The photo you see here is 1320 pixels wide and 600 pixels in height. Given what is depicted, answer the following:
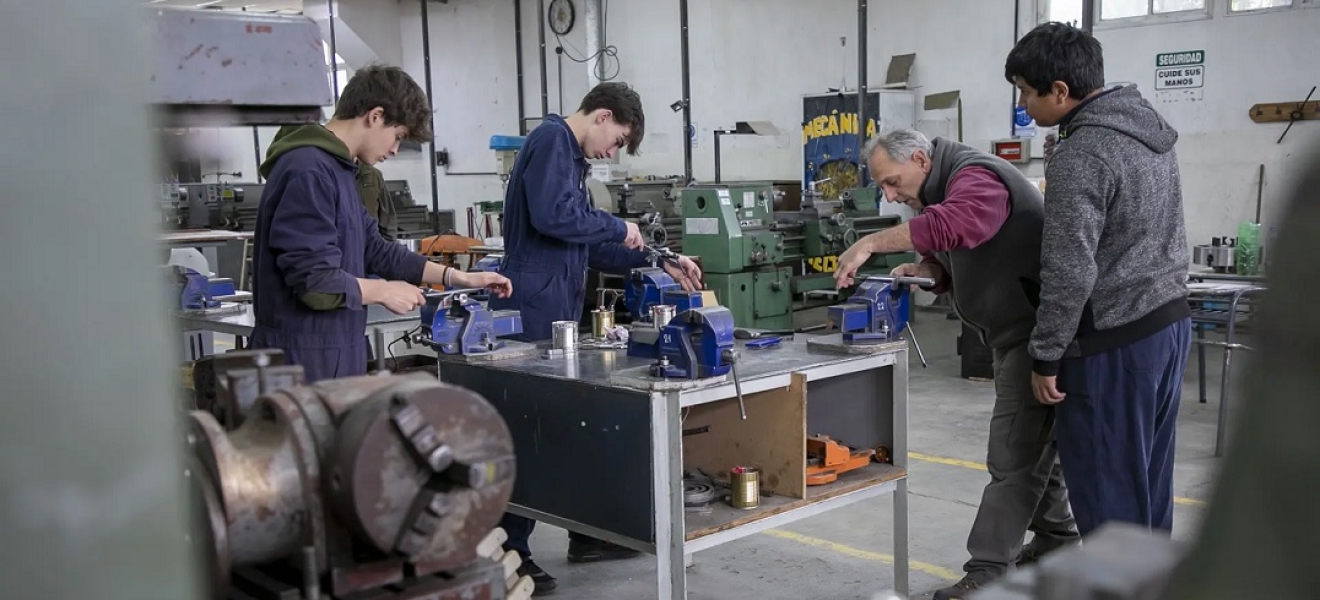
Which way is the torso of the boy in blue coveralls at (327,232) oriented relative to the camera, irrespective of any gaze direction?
to the viewer's right

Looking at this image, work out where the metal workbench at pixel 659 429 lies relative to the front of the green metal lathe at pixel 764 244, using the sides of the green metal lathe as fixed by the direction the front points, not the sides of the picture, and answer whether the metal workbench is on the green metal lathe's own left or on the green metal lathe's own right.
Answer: on the green metal lathe's own right

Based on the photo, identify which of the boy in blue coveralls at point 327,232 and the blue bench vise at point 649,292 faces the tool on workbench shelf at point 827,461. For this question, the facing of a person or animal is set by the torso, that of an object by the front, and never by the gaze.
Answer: the boy in blue coveralls

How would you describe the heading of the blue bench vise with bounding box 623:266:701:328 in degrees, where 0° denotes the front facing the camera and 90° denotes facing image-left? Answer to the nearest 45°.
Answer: approximately 90°

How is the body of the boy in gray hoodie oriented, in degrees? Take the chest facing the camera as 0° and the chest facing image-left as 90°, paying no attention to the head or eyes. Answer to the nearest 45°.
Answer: approximately 135°

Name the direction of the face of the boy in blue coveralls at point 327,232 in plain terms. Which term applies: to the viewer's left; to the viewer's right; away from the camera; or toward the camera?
to the viewer's right

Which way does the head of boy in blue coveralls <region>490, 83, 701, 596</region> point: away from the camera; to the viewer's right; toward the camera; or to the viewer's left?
to the viewer's right

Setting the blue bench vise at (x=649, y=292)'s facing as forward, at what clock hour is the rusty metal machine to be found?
The rusty metal machine is roughly at 9 o'clock from the blue bench vise.

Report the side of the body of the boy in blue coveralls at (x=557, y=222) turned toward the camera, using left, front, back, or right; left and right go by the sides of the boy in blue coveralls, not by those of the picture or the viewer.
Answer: right
